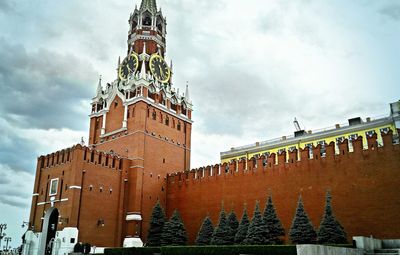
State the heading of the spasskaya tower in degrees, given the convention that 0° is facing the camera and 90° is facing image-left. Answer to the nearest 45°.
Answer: approximately 45°

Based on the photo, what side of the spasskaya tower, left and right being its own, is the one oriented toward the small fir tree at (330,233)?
left

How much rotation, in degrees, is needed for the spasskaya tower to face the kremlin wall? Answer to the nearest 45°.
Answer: approximately 90° to its left

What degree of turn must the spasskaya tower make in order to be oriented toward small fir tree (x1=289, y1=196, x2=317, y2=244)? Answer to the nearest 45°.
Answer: approximately 90° to its left

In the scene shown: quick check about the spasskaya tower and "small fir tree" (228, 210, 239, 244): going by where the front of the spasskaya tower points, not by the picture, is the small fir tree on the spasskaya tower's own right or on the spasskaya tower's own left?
on the spasskaya tower's own left

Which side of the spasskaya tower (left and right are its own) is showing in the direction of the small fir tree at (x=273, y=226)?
left

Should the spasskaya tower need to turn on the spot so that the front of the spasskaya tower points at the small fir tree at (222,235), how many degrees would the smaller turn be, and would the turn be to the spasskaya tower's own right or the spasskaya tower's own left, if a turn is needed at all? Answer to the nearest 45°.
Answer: approximately 90° to the spasskaya tower's own left
